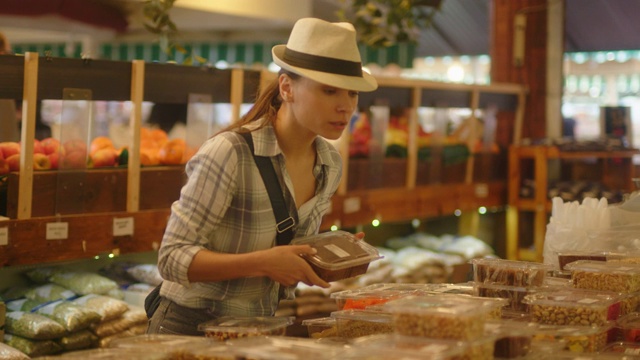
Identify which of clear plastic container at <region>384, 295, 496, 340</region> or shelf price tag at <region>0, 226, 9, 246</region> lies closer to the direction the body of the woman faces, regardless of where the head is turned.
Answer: the clear plastic container

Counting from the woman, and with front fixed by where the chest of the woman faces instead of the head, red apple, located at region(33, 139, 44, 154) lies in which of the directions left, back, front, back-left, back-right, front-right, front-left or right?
back

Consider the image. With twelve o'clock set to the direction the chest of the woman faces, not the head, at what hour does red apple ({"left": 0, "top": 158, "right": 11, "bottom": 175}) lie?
The red apple is roughly at 6 o'clock from the woman.

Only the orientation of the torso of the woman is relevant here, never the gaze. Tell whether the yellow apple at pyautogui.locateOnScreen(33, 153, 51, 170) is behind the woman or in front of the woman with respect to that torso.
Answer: behind

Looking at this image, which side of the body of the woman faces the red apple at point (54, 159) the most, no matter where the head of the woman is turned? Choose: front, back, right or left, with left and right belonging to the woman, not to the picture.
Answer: back

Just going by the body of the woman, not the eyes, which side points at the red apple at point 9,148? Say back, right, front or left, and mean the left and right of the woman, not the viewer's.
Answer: back

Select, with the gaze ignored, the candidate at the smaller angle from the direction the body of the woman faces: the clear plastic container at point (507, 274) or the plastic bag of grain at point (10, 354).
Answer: the clear plastic container

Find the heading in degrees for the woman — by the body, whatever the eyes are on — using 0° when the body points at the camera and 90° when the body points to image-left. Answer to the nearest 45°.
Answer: approximately 315°

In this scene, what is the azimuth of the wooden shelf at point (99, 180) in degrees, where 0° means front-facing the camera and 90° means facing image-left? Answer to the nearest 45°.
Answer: approximately 315°
